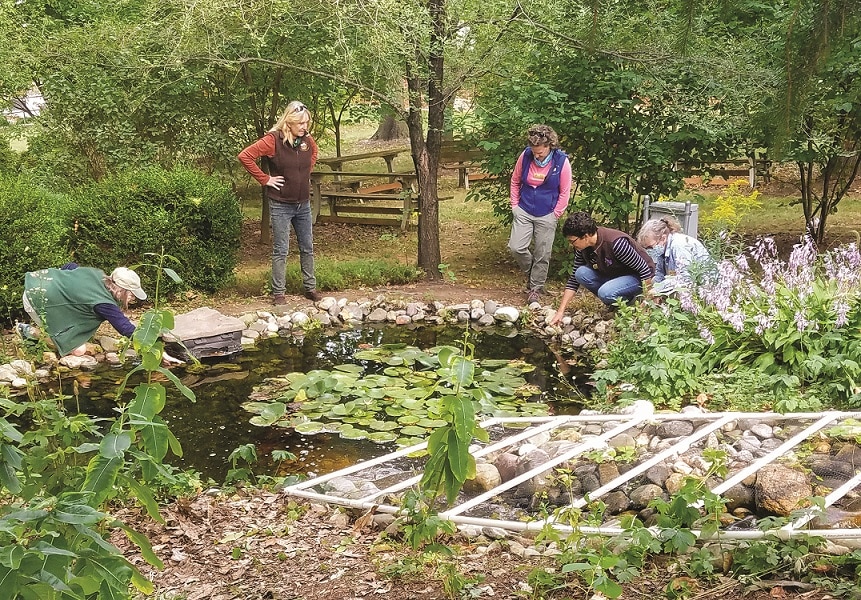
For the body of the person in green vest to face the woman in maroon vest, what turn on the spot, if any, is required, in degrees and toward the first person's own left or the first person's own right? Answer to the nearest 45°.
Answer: approximately 45° to the first person's own left

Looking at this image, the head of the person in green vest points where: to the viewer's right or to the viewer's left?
to the viewer's right

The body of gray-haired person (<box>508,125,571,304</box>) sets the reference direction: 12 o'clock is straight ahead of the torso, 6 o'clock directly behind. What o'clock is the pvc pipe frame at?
The pvc pipe frame is roughly at 12 o'clock from the gray-haired person.

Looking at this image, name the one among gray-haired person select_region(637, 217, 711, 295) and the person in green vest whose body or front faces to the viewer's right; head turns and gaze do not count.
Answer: the person in green vest

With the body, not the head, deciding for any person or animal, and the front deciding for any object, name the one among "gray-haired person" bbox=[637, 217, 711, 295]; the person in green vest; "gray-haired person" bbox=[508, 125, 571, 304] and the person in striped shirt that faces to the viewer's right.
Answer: the person in green vest

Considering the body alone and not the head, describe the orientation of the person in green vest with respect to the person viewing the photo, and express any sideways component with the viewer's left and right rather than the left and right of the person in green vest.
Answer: facing to the right of the viewer

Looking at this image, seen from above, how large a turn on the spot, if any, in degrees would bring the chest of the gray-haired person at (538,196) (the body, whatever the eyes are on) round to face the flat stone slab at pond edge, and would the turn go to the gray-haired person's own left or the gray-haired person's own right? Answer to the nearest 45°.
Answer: approximately 45° to the gray-haired person's own right

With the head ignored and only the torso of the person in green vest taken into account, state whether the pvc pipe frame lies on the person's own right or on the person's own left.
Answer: on the person's own right

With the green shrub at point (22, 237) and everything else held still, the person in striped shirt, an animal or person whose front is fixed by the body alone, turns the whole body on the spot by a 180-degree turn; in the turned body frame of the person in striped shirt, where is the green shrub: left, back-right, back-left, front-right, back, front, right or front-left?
back-left

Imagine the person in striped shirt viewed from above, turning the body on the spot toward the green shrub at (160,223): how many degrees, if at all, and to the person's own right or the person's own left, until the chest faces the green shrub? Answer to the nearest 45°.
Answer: approximately 45° to the person's own right

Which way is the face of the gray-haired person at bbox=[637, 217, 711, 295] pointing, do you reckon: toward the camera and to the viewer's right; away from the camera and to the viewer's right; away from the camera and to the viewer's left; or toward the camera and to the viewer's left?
toward the camera and to the viewer's left

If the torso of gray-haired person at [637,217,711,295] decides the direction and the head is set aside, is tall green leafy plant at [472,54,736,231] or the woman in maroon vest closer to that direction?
the woman in maroon vest

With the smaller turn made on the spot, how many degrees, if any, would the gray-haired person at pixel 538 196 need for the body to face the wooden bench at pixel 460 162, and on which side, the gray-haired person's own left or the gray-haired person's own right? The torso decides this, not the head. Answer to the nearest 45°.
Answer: approximately 180°

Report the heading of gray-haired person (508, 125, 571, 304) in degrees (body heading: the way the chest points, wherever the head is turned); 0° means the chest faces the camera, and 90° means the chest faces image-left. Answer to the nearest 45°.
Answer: approximately 0°

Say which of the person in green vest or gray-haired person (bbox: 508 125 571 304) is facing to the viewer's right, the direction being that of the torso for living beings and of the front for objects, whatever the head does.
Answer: the person in green vest

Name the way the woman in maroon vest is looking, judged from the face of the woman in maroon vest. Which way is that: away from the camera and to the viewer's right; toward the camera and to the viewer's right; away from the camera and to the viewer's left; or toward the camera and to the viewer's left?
toward the camera and to the viewer's right
